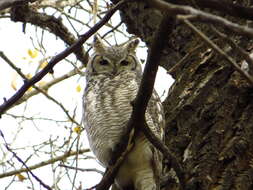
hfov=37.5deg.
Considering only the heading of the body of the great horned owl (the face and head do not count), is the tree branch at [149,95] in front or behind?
in front

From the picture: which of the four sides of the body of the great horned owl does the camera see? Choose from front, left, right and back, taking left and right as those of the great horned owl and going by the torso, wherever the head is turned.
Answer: front
